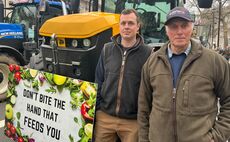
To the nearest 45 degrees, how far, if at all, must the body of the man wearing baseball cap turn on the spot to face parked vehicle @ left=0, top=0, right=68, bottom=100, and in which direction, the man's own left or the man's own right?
approximately 135° to the man's own right

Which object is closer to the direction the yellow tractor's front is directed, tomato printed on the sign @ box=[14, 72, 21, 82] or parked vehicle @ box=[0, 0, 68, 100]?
the tomato printed on the sign

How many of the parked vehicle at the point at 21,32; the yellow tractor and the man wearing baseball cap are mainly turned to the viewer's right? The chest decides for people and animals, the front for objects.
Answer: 0

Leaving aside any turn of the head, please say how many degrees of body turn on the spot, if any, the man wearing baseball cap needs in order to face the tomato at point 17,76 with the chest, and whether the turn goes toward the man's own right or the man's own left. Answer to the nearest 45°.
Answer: approximately 135° to the man's own right

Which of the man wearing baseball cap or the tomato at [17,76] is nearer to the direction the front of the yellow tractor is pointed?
the tomato

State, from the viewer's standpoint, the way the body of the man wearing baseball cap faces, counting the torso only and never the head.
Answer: toward the camera

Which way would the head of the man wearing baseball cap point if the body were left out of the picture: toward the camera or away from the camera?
toward the camera

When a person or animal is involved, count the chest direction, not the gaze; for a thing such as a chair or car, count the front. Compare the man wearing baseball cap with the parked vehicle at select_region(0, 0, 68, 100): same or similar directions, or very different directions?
same or similar directions

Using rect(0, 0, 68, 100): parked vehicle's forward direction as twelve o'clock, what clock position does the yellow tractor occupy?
The yellow tractor is roughly at 10 o'clock from the parked vehicle.

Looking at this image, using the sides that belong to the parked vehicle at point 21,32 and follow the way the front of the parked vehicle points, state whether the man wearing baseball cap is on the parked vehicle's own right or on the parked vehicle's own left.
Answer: on the parked vehicle's own left

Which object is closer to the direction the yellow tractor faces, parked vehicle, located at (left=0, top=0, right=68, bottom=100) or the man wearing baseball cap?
the man wearing baseball cap

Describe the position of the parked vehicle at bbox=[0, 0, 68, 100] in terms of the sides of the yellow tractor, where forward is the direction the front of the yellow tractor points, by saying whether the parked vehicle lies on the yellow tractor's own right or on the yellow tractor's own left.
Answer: on the yellow tractor's own right

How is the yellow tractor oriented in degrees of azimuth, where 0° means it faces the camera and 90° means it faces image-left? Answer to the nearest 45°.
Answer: approximately 45°
